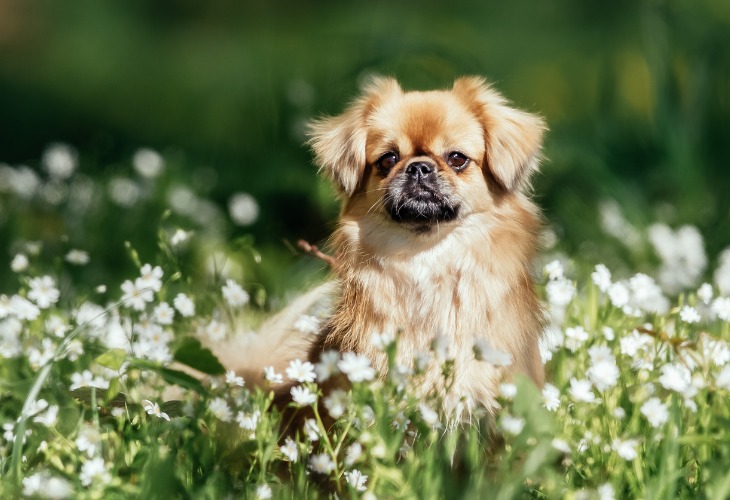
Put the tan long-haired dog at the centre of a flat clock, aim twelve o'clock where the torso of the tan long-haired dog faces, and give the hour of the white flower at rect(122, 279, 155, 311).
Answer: The white flower is roughly at 2 o'clock from the tan long-haired dog.

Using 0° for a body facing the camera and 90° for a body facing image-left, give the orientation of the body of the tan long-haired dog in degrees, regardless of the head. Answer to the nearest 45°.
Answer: approximately 0°

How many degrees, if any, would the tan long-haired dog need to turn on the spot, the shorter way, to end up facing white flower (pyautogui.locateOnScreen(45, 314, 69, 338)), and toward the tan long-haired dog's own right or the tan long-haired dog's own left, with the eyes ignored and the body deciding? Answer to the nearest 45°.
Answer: approximately 90° to the tan long-haired dog's own right

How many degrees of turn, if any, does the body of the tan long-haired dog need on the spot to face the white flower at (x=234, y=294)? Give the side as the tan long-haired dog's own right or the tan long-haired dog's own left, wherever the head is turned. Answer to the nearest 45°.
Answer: approximately 90° to the tan long-haired dog's own right

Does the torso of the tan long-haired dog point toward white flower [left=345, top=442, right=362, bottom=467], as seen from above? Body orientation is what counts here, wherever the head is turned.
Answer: yes

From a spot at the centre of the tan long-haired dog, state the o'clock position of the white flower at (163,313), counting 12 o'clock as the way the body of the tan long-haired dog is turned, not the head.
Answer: The white flower is roughly at 2 o'clock from the tan long-haired dog.

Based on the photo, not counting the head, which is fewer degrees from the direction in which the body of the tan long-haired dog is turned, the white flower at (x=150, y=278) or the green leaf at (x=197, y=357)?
the green leaf

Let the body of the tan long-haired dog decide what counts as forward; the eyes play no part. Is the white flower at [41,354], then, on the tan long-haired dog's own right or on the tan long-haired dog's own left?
on the tan long-haired dog's own right

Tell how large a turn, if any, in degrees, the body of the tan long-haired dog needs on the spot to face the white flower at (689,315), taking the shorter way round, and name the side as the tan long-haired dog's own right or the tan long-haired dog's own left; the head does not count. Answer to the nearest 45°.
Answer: approximately 90° to the tan long-haired dog's own left

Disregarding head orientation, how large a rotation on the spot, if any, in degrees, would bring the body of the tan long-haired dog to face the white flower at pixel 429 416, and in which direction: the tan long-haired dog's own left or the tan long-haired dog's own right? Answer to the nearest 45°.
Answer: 0° — it already faces it

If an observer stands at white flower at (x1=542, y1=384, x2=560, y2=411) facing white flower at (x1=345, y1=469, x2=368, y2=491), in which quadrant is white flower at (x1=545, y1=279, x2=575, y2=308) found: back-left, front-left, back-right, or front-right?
back-right
